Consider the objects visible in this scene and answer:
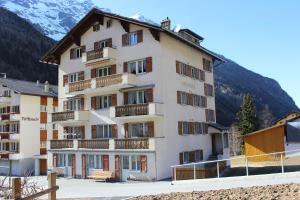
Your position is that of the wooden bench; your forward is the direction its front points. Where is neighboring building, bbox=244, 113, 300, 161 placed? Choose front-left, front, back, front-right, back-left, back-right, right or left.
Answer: back-left

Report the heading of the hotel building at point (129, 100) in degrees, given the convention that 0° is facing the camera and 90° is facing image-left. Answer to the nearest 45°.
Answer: approximately 45°

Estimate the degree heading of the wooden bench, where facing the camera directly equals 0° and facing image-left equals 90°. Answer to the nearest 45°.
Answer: approximately 45°

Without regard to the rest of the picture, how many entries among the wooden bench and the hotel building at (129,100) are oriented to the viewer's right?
0
